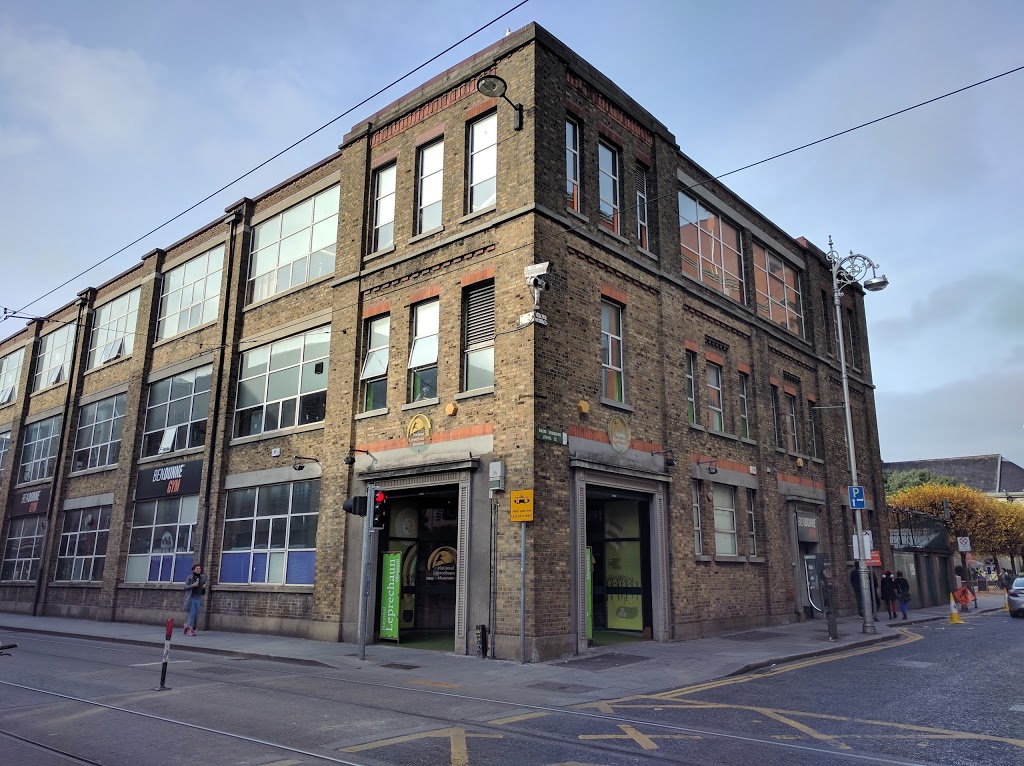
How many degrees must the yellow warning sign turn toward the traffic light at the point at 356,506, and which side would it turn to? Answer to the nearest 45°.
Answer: approximately 90° to its right

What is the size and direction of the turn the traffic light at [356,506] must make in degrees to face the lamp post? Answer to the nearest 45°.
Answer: approximately 180°

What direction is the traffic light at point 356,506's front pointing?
to the viewer's left

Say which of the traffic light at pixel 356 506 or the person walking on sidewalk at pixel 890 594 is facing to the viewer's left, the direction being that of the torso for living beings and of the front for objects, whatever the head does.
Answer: the traffic light

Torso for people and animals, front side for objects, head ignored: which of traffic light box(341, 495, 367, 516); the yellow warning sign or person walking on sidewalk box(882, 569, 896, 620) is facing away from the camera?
the person walking on sidewalk

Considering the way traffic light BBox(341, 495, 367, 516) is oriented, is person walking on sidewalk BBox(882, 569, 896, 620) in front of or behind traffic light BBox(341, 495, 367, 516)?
behind

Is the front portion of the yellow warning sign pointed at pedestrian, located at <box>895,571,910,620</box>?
no

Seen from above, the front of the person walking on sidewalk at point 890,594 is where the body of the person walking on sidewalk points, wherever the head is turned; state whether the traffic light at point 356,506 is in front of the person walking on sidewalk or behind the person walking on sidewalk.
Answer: behind

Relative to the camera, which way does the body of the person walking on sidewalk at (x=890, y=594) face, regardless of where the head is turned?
away from the camera

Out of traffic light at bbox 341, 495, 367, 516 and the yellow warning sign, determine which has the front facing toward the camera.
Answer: the yellow warning sign

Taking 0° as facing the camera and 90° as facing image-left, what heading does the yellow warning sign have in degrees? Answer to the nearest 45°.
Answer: approximately 0°
